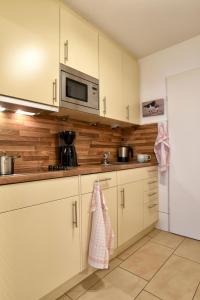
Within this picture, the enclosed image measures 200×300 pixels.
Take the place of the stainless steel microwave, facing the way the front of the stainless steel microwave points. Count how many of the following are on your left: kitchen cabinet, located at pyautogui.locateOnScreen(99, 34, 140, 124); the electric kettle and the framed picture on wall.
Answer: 3

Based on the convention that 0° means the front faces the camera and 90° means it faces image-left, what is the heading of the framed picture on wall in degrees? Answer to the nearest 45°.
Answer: approximately 45°

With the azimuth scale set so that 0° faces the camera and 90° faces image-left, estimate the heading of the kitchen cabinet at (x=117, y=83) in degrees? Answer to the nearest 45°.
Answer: approximately 315°

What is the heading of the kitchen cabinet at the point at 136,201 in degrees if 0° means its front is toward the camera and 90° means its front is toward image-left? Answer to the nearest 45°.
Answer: approximately 315°
